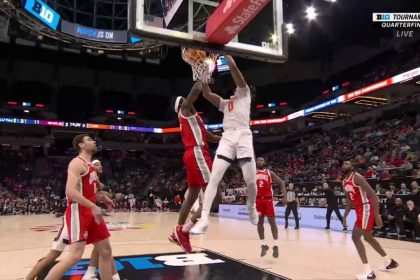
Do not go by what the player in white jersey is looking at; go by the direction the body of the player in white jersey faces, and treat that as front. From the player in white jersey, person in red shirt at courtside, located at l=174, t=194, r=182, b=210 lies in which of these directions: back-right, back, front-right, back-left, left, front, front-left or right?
back-right

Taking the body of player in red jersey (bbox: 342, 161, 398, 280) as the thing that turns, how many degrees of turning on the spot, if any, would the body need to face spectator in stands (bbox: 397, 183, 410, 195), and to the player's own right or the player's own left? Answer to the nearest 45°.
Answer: approximately 135° to the player's own right

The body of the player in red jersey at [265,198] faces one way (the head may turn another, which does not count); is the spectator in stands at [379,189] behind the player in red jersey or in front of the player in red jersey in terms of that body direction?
behind

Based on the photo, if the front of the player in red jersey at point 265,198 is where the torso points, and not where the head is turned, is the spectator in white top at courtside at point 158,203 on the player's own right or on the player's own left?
on the player's own right
